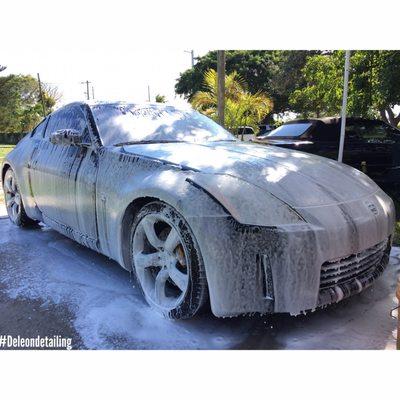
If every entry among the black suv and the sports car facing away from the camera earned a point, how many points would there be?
0

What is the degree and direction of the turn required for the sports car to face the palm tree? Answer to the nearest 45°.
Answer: approximately 135° to its left

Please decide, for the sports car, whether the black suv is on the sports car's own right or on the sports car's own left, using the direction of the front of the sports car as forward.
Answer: on the sports car's own left

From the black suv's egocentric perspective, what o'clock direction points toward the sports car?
The sports car is roughly at 11 o'clock from the black suv.

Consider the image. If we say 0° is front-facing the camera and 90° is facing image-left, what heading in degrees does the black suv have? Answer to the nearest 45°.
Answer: approximately 45°

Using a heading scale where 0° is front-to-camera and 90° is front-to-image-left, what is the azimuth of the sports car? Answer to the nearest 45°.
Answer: approximately 315°
